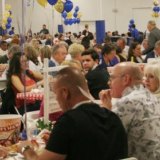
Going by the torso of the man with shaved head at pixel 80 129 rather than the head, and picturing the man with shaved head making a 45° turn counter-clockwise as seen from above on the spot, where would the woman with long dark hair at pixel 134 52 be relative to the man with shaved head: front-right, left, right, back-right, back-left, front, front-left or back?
right

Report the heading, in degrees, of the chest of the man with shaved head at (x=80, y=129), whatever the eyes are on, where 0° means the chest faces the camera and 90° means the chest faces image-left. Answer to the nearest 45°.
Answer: approximately 135°

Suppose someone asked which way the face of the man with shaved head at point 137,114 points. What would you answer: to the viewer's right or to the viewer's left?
to the viewer's left

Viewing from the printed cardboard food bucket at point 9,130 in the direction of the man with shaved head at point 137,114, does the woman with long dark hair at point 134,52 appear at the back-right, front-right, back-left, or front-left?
front-left

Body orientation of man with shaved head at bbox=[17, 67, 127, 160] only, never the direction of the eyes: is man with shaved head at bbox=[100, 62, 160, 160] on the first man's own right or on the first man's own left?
on the first man's own right
